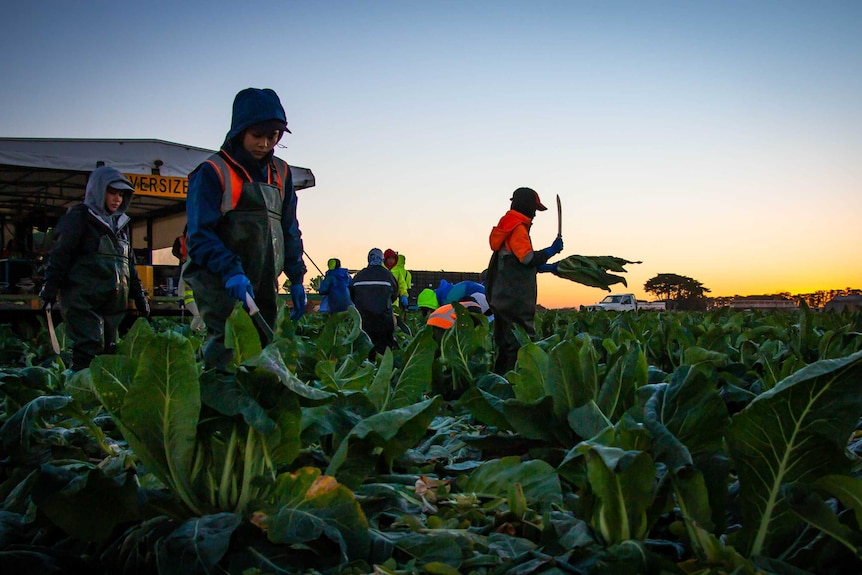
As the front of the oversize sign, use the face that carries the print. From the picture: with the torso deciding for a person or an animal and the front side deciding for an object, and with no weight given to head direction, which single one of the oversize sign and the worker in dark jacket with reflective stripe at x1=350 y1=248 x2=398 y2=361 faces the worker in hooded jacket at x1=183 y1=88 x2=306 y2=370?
the oversize sign

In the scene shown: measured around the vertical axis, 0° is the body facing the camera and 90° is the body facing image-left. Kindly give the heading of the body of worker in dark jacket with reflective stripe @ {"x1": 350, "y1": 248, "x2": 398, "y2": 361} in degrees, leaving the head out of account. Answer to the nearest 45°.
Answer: approximately 180°

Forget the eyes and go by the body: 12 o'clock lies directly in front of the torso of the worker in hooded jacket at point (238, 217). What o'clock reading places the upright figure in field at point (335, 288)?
The upright figure in field is roughly at 8 o'clock from the worker in hooded jacket.

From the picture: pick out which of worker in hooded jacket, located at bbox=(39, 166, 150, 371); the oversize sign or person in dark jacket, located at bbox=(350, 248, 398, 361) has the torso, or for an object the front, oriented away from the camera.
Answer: the person in dark jacket

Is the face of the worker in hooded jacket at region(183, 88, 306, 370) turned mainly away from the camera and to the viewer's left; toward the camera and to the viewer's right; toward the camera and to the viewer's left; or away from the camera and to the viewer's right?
toward the camera and to the viewer's right

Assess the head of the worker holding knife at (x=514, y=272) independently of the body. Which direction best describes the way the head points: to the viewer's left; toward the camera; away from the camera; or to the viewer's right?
to the viewer's right

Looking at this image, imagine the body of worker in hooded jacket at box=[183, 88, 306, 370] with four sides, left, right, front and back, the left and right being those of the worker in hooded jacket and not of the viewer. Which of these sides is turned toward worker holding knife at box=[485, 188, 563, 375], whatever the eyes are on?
left

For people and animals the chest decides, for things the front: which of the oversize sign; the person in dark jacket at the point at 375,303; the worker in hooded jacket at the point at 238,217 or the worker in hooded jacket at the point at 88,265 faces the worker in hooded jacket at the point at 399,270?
the person in dark jacket

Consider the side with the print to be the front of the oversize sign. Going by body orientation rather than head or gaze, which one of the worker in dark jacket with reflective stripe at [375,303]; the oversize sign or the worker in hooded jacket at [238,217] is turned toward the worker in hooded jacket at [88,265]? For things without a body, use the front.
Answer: the oversize sign

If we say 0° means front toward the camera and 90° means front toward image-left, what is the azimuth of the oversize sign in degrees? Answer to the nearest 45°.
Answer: approximately 0°

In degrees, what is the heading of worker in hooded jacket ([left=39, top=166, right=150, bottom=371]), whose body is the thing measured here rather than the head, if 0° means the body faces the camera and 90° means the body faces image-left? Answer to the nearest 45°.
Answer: approximately 315°

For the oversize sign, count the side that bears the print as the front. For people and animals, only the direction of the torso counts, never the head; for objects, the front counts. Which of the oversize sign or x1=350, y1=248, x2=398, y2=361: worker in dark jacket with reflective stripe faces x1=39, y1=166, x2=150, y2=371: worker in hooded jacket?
the oversize sign

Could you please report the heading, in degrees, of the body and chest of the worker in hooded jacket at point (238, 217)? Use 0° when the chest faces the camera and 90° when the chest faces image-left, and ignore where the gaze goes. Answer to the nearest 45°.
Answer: approximately 315°
